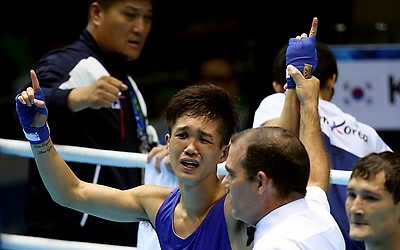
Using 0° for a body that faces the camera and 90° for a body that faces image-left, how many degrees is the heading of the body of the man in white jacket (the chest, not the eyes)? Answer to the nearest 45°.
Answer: approximately 180°

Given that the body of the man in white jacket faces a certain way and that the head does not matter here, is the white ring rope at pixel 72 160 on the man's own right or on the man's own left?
on the man's own left

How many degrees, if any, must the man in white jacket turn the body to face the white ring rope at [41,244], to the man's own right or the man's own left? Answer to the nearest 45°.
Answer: approximately 90° to the man's own left
